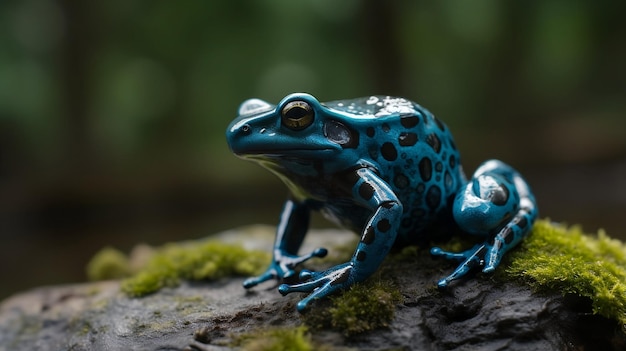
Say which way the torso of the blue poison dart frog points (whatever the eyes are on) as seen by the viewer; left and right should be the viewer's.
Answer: facing the viewer and to the left of the viewer
